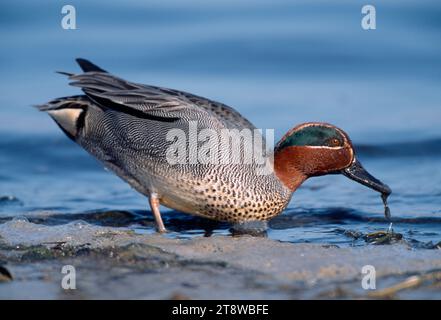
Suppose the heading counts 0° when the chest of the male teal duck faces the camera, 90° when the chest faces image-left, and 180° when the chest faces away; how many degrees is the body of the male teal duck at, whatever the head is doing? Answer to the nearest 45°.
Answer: approximately 270°
